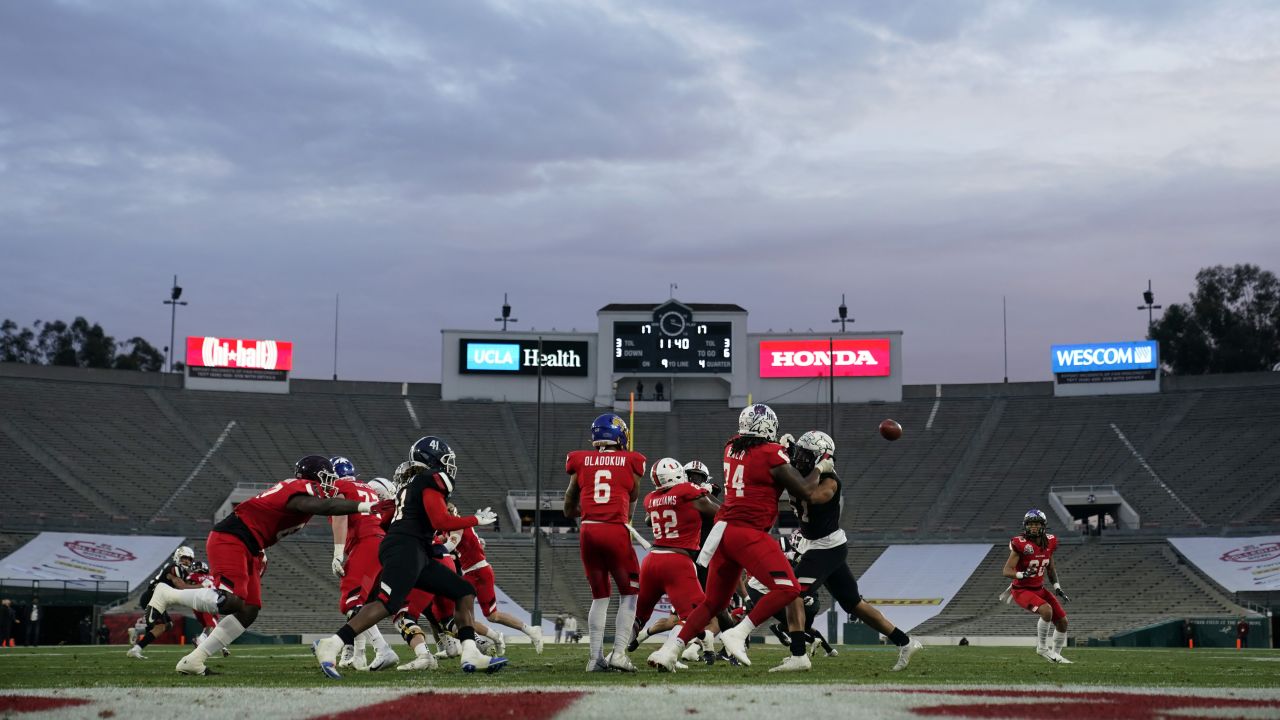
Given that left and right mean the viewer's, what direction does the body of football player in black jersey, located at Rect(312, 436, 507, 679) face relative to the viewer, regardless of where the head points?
facing to the right of the viewer

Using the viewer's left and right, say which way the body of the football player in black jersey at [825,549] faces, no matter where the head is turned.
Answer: facing to the left of the viewer

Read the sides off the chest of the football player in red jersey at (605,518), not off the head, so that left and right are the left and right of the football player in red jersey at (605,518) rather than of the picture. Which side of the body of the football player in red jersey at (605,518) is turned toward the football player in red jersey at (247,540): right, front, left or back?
left

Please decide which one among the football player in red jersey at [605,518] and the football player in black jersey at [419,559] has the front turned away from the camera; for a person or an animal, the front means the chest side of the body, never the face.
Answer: the football player in red jersey

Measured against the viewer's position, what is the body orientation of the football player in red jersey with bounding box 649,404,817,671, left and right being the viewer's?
facing away from the viewer and to the right of the viewer

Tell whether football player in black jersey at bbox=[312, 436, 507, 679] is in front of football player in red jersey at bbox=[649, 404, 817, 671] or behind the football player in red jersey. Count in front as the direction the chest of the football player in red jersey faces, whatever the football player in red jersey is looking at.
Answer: behind

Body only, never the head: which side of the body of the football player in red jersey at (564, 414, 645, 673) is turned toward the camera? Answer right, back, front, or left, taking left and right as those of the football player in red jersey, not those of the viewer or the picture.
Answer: back

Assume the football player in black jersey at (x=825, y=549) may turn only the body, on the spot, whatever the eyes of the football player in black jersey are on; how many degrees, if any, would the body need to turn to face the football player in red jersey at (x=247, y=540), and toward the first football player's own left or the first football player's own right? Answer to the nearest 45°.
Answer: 0° — they already face them

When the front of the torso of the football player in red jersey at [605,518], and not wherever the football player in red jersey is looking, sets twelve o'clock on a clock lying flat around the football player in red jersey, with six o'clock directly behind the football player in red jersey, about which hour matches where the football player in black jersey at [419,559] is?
The football player in black jersey is roughly at 8 o'clock from the football player in red jersey.
